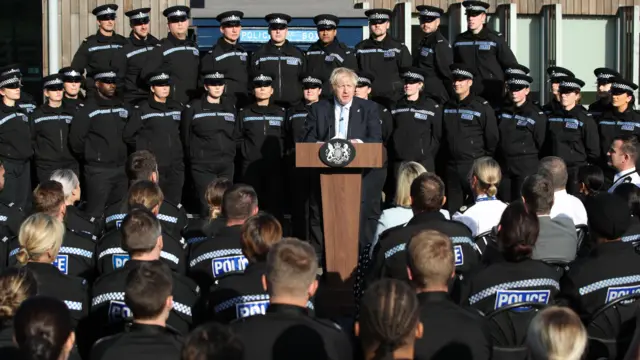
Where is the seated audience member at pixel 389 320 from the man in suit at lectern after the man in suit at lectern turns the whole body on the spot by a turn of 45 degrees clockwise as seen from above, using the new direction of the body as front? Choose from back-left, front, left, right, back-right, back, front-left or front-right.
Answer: front-left

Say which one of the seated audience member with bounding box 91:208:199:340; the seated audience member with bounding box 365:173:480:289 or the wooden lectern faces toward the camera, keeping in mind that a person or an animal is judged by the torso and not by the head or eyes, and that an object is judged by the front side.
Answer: the wooden lectern

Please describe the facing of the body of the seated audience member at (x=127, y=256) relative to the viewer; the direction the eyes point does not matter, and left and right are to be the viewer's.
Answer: facing away from the viewer

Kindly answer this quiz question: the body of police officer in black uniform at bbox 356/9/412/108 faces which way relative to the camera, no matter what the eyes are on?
toward the camera

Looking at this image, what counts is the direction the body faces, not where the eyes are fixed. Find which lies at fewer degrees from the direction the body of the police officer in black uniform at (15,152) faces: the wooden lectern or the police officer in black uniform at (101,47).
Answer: the wooden lectern

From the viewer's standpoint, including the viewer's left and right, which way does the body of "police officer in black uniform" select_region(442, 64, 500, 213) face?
facing the viewer and to the left of the viewer

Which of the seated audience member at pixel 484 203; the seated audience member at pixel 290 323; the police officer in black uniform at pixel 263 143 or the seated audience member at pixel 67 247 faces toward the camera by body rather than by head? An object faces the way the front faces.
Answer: the police officer in black uniform

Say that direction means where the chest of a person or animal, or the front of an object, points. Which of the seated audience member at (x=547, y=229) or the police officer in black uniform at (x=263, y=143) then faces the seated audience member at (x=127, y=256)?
the police officer in black uniform

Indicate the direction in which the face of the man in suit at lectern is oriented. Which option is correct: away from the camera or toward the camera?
toward the camera

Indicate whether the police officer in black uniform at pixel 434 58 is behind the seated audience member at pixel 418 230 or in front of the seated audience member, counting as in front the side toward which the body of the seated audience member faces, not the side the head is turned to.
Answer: in front

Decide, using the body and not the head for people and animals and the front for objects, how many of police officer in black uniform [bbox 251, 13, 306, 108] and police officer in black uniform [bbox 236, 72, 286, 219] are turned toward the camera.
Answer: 2

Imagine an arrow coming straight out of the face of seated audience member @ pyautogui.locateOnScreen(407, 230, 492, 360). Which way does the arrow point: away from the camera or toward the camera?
away from the camera

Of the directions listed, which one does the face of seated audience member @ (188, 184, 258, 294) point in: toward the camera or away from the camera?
away from the camera

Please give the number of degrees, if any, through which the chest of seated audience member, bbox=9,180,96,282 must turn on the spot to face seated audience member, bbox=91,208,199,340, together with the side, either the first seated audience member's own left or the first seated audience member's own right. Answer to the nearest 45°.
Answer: approximately 135° to the first seated audience member's own right

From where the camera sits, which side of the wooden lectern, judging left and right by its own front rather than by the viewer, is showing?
front

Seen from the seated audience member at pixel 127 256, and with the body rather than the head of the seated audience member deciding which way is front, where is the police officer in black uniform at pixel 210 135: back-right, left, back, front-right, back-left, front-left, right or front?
front

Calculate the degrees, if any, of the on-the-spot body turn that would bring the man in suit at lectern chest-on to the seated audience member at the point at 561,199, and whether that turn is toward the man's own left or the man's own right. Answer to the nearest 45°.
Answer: approximately 45° to the man's own left
